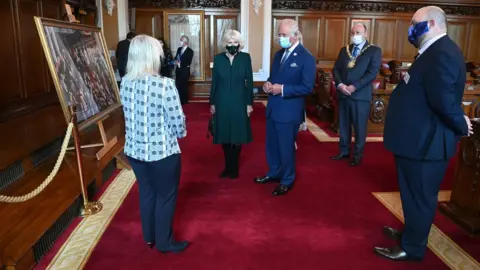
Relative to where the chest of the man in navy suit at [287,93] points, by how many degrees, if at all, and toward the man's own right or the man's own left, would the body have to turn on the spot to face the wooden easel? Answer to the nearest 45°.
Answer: approximately 45° to the man's own right

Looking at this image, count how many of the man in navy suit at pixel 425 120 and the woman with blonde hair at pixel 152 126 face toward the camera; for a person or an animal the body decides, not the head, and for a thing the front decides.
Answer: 0

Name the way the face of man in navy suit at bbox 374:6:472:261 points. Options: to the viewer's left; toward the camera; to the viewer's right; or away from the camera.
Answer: to the viewer's left

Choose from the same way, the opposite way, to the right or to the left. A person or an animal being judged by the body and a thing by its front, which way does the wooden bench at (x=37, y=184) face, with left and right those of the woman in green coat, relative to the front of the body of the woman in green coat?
to the left

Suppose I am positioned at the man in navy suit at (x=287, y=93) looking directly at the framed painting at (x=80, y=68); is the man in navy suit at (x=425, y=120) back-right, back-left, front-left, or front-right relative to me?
back-left

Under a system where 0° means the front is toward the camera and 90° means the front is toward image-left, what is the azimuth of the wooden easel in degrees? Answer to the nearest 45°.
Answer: approximately 315°

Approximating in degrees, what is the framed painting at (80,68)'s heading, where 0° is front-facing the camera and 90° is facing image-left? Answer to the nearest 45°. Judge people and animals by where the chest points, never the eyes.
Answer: approximately 315°

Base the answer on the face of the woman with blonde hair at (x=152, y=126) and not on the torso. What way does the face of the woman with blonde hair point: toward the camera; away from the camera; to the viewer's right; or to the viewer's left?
away from the camera

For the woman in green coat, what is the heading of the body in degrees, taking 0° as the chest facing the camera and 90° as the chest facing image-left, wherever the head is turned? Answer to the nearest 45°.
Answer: approximately 0°

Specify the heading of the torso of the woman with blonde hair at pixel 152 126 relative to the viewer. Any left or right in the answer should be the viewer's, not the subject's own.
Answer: facing away from the viewer and to the right of the viewer

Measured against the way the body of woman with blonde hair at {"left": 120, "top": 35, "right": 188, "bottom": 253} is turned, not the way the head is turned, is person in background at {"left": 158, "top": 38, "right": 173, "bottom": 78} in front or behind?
in front

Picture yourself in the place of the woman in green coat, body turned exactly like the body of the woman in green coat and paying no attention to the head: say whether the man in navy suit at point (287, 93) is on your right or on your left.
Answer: on your left

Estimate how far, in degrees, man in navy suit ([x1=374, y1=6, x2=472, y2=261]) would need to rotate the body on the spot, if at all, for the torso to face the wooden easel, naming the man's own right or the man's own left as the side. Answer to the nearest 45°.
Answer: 0° — they already face it

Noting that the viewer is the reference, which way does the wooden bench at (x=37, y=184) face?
facing the viewer and to the right of the viewer

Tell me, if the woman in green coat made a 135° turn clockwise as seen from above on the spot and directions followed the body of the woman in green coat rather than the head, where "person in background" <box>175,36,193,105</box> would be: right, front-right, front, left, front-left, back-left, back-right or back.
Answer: front-right
